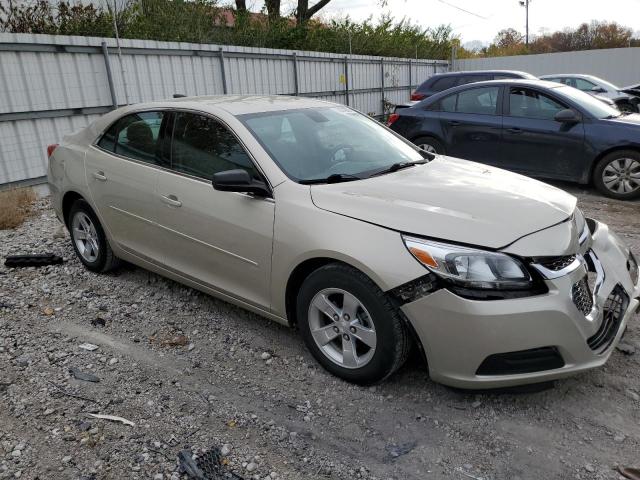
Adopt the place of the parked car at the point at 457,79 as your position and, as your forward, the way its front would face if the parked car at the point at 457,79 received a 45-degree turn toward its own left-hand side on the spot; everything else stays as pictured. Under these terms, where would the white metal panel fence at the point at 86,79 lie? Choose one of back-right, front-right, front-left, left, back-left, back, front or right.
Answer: back

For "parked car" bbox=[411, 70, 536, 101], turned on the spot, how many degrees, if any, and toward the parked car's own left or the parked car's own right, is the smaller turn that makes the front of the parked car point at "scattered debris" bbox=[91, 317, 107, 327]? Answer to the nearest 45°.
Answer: approximately 90° to the parked car's own right

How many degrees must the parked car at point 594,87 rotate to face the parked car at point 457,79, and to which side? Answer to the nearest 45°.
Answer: approximately 135° to its right

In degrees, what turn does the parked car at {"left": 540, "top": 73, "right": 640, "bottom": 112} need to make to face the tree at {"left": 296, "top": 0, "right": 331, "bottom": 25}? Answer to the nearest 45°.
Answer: approximately 180°

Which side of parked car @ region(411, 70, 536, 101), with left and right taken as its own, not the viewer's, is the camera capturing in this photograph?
right

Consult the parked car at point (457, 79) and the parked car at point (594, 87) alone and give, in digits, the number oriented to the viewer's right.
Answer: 2

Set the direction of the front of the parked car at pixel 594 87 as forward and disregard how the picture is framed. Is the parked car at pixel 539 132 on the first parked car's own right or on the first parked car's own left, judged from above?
on the first parked car's own right

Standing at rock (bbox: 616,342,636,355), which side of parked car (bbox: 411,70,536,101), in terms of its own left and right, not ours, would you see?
right

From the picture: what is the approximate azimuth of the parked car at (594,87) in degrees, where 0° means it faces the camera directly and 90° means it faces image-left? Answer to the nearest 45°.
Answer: approximately 270°

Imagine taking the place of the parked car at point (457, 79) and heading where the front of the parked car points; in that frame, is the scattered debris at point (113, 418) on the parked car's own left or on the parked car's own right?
on the parked car's own right

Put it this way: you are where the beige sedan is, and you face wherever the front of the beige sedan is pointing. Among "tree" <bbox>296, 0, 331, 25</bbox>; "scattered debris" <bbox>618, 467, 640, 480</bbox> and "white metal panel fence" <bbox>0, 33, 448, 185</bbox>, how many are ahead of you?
1

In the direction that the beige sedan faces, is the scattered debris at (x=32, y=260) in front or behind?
behind

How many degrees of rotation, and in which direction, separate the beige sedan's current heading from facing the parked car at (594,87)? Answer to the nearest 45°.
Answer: approximately 90° to its left

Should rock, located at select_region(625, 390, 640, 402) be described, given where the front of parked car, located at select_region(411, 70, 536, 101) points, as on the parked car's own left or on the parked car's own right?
on the parked car's own right

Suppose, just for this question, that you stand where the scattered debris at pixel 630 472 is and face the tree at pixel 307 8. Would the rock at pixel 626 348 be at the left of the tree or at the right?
right

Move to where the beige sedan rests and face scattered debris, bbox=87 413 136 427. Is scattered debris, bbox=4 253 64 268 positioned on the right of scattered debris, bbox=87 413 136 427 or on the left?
right
